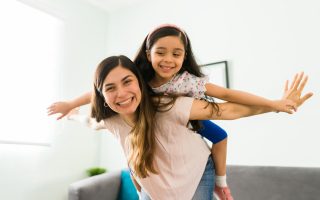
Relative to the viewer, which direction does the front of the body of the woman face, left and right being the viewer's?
facing the viewer and to the left of the viewer

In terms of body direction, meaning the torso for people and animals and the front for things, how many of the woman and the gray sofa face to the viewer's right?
0

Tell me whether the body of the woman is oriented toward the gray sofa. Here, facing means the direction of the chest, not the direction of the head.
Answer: no

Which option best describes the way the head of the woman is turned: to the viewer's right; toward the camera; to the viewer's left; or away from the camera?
toward the camera

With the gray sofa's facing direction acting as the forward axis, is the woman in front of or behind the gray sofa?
in front

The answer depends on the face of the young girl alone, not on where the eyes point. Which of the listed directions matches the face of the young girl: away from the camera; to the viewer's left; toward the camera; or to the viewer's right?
toward the camera

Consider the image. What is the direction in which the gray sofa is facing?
toward the camera
